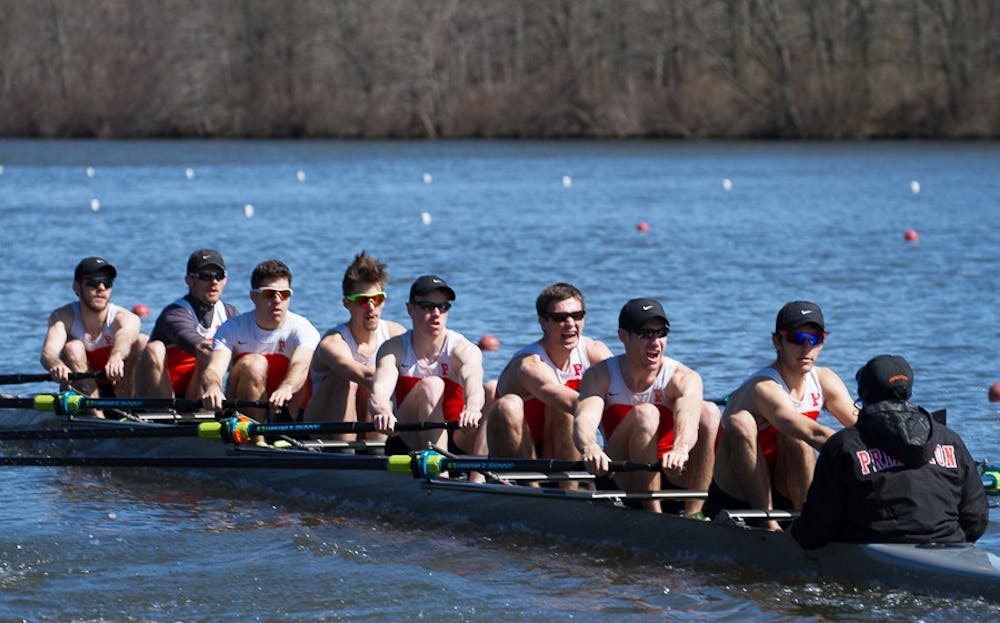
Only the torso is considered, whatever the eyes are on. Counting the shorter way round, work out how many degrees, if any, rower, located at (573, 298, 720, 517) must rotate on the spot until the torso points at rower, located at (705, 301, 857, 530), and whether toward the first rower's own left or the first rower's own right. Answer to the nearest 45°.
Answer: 0° — they already face them

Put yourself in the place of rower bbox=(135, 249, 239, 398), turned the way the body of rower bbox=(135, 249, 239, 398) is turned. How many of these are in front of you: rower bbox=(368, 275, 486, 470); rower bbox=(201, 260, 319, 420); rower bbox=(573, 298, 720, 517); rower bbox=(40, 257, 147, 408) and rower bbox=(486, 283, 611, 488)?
4

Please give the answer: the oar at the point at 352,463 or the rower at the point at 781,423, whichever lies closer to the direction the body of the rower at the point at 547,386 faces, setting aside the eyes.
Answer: the rower

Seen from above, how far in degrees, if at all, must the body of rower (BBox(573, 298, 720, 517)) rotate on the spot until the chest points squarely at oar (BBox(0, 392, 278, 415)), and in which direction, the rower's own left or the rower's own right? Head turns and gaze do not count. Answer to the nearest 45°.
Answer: approximately 180°

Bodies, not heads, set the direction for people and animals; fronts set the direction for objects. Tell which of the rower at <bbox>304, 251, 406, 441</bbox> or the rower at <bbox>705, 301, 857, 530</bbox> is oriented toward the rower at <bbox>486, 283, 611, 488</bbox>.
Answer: the rower at <bbox>304, 251, 406, 441</bbox>

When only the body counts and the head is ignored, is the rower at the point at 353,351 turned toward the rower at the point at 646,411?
yes

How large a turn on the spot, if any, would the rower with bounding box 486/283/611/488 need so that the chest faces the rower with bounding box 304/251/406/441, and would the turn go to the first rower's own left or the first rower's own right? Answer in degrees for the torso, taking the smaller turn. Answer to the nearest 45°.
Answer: approximately 180°

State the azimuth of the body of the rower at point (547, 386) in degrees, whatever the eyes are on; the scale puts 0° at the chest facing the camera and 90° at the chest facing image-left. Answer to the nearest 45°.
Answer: approximately 315°
